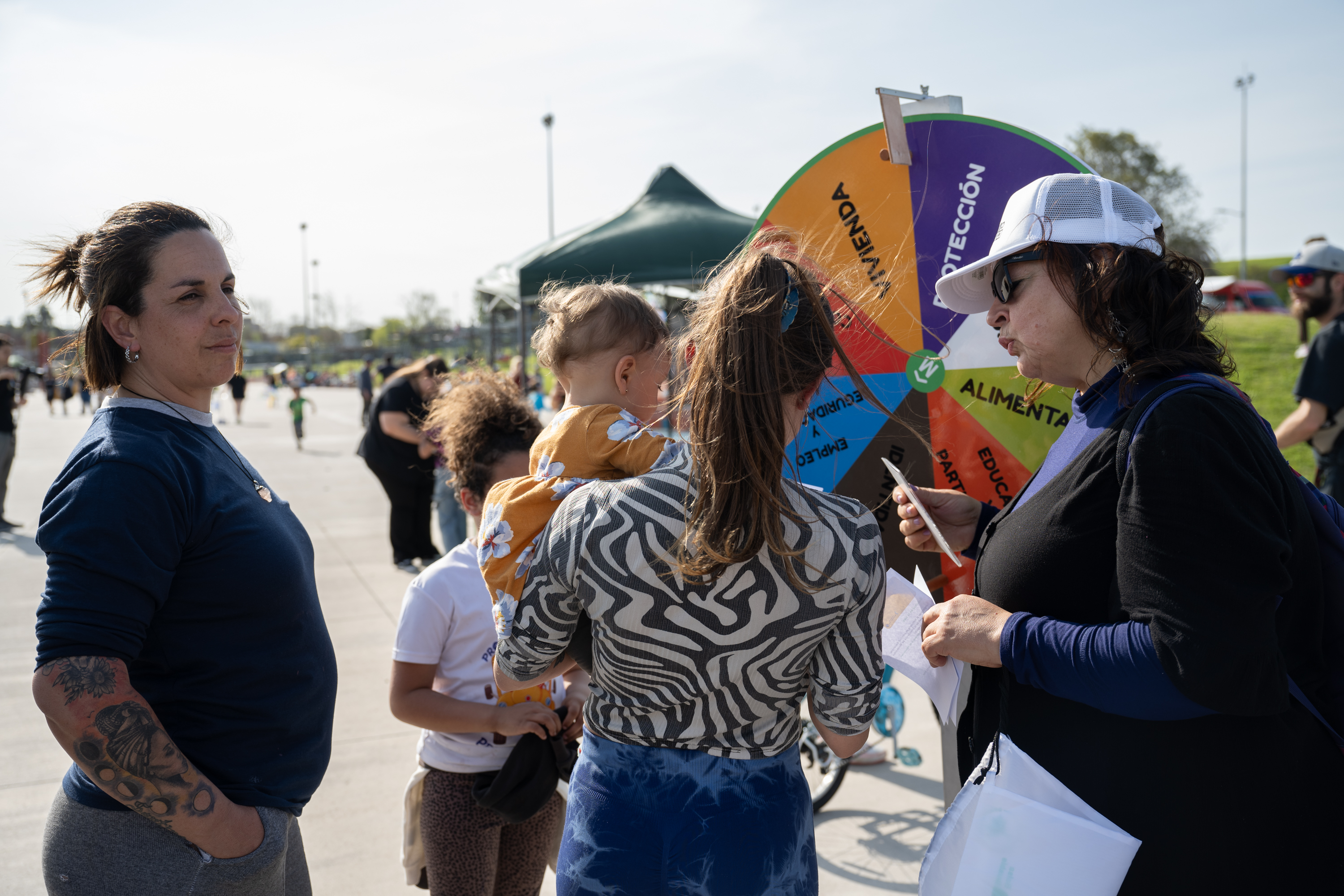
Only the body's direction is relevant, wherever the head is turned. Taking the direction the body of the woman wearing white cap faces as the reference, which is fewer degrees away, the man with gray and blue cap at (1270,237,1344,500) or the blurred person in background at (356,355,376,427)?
the blurred person in background

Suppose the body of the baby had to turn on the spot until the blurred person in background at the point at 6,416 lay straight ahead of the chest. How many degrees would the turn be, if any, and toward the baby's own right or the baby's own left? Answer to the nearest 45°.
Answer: approximately 90° to the baby's own left

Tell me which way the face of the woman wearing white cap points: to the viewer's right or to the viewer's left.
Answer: to the viewer's left

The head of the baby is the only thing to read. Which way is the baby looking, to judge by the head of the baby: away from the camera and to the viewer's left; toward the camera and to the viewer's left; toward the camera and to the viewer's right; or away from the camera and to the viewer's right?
away from the camera and to the viewer's right

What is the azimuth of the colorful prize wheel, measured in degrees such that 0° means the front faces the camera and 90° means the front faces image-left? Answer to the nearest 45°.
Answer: approximately 0°

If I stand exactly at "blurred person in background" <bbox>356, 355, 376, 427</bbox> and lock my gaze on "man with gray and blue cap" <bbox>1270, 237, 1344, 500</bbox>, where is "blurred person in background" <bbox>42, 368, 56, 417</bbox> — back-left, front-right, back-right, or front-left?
back-right

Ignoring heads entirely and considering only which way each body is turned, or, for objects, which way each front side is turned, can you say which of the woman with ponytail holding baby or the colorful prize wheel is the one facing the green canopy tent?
the woman with ponytail holding baby

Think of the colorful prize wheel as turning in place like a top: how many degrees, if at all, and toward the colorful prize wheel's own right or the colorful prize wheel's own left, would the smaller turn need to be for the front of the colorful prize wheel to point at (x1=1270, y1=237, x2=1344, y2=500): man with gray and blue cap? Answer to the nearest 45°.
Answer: approximately 135° to the colorful prize wheel's own left

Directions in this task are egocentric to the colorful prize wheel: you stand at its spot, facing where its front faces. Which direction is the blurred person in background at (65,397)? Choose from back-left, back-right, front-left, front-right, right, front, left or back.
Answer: back-right

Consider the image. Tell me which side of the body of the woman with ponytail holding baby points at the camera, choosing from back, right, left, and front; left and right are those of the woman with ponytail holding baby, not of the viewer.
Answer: back

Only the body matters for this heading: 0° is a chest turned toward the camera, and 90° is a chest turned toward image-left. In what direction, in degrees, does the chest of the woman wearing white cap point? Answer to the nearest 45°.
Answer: approximately 90°

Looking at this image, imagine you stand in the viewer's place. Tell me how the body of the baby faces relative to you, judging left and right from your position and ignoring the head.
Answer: facing away from the viewer and to the right of the viewer
